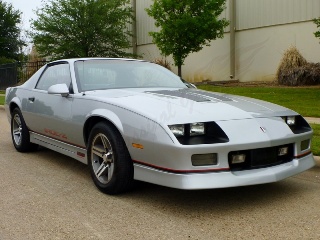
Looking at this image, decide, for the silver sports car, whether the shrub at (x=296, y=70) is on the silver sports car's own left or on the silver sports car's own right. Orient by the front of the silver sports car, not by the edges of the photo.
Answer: on the silver sports car's own left

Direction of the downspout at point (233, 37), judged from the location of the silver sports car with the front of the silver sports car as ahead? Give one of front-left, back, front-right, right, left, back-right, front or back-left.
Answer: back-left

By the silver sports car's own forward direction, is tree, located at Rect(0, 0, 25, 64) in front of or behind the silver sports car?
behind

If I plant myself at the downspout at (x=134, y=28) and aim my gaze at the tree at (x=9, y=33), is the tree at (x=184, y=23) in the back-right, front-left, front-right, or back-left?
back-left

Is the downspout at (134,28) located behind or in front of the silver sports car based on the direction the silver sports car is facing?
behind

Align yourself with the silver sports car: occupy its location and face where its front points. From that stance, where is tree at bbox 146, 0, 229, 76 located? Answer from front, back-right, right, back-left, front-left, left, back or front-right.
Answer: back-left

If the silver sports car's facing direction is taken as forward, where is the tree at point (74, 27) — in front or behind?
behind

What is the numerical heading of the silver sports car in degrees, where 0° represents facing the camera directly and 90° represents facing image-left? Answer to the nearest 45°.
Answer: approximately 315°
